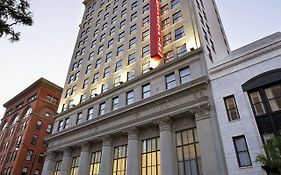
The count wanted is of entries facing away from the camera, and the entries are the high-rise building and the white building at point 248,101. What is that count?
0

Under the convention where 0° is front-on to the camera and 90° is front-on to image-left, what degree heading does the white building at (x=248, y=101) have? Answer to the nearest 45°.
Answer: approximately 45°

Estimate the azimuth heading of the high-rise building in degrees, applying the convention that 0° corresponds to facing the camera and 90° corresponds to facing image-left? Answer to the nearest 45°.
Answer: approximately 45°

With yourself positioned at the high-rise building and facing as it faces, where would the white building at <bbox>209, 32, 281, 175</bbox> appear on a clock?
The white building is roughly at 9 o'clock from the high-rise building.

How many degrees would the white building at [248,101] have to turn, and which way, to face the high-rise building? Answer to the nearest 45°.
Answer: approximately 45° to its right
